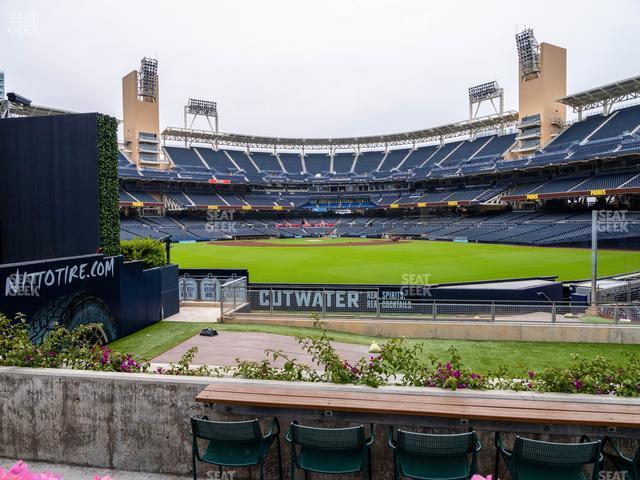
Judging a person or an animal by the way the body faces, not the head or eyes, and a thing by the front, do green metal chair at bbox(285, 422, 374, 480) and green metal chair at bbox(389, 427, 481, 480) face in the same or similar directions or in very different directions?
same or similar directions

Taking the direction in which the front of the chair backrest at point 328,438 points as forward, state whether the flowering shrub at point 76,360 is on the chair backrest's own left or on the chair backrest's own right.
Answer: on the chair backrest's own left

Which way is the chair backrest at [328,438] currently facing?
away from the camera

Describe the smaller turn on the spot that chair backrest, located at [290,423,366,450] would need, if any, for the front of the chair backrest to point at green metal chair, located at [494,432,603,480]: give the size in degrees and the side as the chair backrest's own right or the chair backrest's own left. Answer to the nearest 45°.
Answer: approximately 90° to the chair backrest's own right

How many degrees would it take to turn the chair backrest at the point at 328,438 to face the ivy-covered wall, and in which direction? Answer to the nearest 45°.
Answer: approximately 45° to its left

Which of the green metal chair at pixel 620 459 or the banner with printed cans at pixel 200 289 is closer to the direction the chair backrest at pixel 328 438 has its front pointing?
the banner with printed cans

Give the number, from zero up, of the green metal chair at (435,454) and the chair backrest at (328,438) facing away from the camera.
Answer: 2

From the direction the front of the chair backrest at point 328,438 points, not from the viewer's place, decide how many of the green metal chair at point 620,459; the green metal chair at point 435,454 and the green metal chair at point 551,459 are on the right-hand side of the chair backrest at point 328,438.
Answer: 3

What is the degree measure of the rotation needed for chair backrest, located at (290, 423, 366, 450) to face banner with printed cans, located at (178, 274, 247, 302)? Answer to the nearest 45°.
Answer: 0° — it already faces it

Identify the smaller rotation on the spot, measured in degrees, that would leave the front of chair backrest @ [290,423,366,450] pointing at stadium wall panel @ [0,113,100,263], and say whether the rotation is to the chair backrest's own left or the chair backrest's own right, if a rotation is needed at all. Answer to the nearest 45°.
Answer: approximately 45° to the chair backrest's own left

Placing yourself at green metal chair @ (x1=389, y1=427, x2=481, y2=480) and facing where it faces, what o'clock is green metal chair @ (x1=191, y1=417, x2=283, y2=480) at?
green metal chair @ (x1=191, y1=417, x2=283, y2=480) is roughly at 9 o'clock from green metal chair @ (x1=389, y1=427, x2=481, y2=480).

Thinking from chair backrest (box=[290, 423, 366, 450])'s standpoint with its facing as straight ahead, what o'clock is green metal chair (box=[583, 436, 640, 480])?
The green metal chair is roughly at 3 o'clock from the chair backrest.

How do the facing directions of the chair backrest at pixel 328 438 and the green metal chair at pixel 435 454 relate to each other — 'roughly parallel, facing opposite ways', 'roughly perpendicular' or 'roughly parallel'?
roughly parallel

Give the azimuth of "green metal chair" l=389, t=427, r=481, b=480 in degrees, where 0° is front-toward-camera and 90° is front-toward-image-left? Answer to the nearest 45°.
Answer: approximately 180°

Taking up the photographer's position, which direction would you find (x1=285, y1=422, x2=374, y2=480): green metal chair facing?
facing away from the viewer
